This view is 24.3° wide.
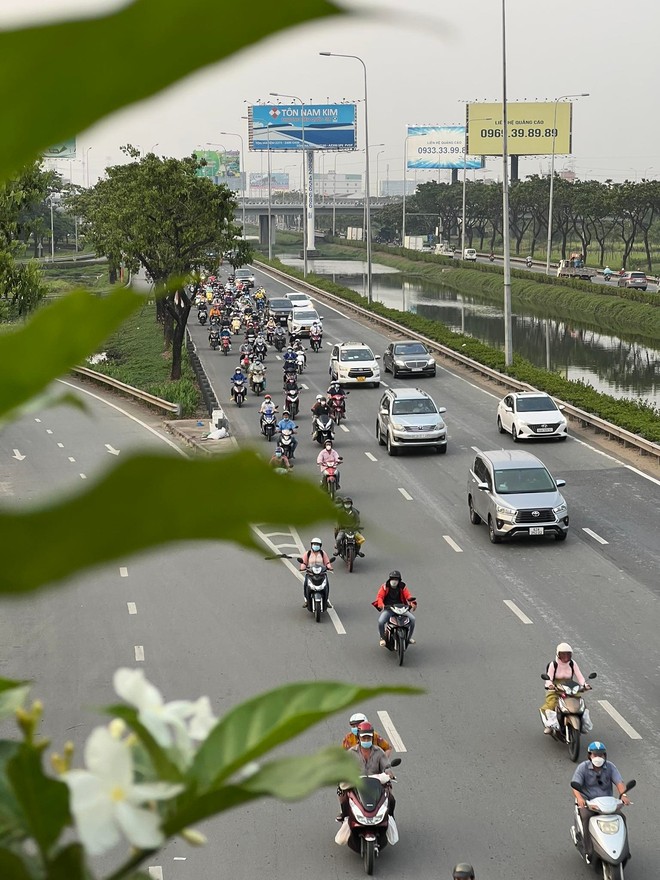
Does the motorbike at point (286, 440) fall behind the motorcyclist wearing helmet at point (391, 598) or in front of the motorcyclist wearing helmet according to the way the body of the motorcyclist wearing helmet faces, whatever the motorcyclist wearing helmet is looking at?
behind

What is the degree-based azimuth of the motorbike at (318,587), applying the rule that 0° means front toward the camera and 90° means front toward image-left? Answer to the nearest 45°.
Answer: approximately 0°

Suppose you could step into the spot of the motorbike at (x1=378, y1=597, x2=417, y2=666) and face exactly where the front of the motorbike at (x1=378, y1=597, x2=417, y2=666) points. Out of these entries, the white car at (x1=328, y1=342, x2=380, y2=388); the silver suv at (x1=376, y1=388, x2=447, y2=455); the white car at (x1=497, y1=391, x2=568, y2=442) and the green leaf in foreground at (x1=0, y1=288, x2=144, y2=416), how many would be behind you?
3

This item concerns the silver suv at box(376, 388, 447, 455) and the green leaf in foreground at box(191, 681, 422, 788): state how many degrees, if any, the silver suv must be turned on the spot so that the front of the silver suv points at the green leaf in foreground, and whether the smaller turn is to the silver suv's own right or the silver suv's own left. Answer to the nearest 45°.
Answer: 0° — it already faces it

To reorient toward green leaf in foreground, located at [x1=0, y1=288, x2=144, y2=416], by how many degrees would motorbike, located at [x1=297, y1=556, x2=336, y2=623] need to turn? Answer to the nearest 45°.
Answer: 0° — it already faces it

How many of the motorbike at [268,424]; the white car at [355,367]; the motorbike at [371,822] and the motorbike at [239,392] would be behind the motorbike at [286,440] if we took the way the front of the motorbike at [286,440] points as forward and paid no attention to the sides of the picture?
3

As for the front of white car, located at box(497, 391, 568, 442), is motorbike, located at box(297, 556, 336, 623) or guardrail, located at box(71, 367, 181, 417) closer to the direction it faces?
the motorbike

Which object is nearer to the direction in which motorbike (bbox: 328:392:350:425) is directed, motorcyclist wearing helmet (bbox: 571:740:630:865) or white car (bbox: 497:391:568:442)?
the motorcyclist wearing helmet

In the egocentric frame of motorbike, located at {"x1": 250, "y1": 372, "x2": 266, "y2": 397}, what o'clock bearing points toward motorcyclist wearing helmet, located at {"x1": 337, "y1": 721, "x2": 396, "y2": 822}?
The motorcyclist wearing helmet is roughly at 12 o'clock from the motorbike.

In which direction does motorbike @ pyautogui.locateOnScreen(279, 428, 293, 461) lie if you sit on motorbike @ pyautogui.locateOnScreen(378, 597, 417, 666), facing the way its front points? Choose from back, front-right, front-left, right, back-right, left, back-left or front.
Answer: back

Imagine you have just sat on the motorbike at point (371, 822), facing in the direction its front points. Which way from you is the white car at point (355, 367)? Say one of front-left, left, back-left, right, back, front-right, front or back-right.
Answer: back
